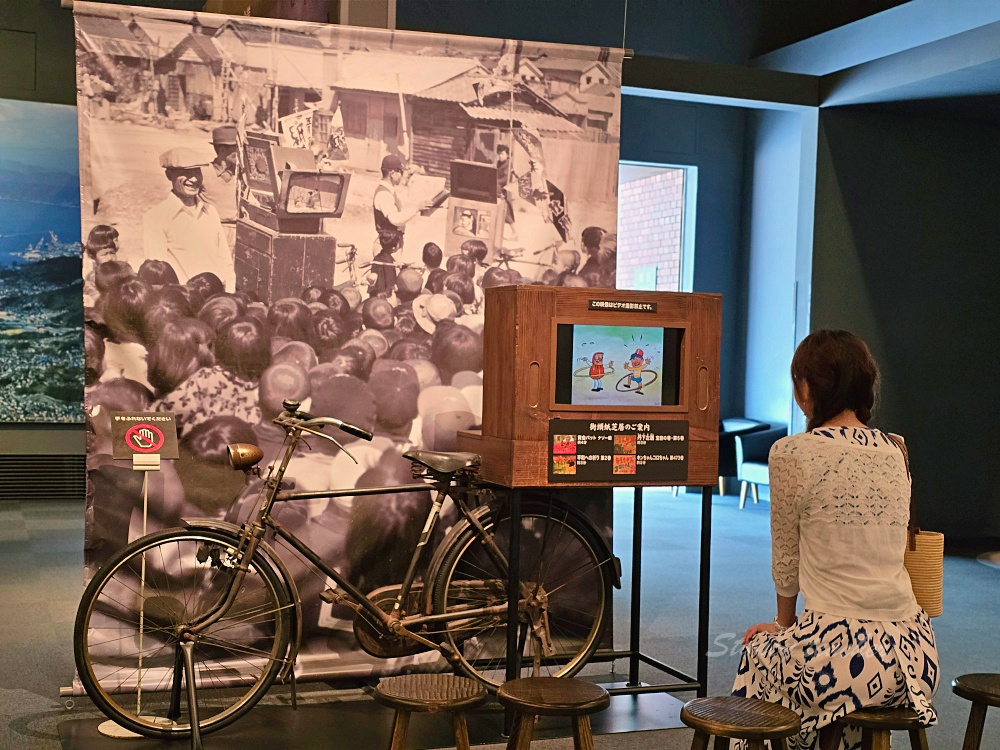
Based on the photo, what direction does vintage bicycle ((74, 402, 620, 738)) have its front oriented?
to the viewer's left

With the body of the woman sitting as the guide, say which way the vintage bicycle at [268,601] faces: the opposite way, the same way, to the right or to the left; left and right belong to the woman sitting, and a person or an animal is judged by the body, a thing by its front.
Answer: to the left

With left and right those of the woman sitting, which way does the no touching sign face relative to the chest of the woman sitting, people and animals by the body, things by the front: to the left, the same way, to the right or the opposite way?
the opposite way

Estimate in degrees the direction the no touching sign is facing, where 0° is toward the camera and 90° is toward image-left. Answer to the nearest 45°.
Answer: approximately 0°

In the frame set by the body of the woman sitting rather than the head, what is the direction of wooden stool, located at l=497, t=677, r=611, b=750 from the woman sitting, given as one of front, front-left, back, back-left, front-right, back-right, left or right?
front-left

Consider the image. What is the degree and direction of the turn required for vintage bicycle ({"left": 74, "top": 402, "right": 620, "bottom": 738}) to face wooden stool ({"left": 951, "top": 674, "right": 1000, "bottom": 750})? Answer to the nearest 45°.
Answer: approximately 135° to its left

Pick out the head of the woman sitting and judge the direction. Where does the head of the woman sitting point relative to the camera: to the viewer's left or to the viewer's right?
to the viewer's left

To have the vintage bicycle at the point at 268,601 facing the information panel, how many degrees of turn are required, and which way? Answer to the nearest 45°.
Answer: approximately 180°

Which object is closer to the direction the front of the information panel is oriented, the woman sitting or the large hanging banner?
the woman sitting

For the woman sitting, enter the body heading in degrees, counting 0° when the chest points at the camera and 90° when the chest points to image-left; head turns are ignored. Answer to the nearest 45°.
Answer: approximately 135°

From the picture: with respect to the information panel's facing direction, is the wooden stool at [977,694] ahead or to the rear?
ahead

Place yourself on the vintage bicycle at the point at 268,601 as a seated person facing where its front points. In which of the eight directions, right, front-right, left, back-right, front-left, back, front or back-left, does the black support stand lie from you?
back

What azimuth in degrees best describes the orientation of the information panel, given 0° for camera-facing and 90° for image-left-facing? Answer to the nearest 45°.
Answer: approximately 0°

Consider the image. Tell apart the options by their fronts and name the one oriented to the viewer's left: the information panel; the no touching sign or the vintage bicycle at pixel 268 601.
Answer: the vintage bicycle
